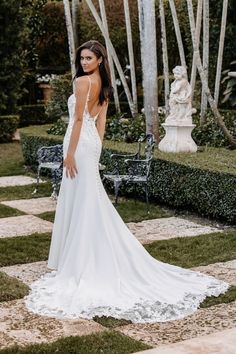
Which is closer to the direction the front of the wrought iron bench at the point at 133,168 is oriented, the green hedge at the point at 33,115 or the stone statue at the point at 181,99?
the green hedge

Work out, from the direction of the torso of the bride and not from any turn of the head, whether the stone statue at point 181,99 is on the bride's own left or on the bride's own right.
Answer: on the bride's own right

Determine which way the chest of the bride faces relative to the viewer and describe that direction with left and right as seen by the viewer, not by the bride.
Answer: facing away from the viewer and to the left of the viewer
